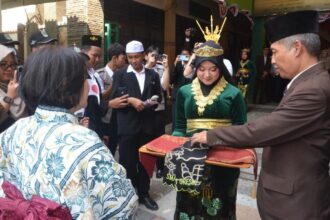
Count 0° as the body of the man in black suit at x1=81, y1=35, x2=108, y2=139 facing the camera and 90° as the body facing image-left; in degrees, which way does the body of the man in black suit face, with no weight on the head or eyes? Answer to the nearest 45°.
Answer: approximately 315°

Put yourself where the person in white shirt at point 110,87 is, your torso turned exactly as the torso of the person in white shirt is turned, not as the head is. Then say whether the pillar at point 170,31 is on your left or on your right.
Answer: on your left

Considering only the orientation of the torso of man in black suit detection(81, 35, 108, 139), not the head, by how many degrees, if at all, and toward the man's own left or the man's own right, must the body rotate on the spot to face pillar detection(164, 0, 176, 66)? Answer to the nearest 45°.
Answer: approximately 135° to the man's own left

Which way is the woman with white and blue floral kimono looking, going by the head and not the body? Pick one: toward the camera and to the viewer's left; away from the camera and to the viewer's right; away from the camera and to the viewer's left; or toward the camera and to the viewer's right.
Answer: away from the camera and to the viewer's right

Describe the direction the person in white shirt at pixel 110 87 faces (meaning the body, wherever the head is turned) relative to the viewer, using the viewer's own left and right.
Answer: facing to the right of the viewer

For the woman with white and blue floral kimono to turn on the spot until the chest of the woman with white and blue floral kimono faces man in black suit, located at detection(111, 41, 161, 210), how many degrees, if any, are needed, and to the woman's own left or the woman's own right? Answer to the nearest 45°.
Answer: approximately 45° to the woman's own left

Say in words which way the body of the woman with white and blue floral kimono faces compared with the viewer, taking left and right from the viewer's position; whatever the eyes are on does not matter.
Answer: facing away from the viewer and to the right of the viewer
